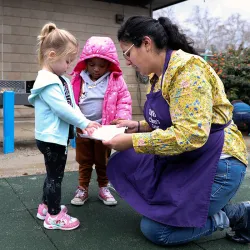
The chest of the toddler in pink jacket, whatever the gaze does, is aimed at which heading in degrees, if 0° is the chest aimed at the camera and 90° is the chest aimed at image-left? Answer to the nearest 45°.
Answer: approximately 0°
